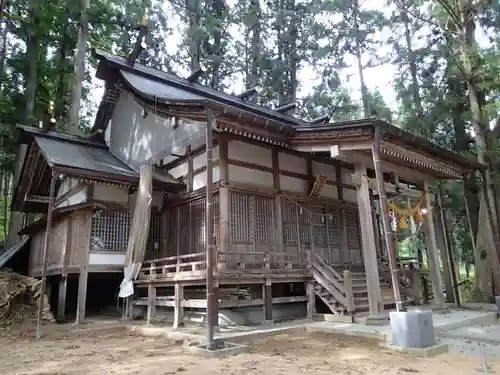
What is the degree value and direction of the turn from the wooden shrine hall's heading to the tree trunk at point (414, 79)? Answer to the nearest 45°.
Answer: approximately 90° to its left

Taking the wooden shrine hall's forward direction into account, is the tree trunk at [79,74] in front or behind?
behind

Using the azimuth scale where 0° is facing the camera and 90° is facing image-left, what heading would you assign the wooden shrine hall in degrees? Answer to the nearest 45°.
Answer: approximately 315°

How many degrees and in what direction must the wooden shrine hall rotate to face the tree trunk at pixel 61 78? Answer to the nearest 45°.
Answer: approximately 180°

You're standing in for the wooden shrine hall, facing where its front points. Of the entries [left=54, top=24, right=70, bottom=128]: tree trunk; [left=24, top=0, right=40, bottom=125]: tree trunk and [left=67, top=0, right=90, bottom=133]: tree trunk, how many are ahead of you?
0

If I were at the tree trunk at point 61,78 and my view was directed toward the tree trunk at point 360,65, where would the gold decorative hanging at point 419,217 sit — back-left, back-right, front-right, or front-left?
front-right

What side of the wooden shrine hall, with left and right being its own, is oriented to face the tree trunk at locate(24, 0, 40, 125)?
back

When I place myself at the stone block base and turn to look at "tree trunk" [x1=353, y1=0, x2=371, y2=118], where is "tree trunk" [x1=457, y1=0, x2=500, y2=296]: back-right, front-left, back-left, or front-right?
front-right

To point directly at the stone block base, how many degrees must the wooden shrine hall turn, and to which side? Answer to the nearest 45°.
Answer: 0° — it already faces it

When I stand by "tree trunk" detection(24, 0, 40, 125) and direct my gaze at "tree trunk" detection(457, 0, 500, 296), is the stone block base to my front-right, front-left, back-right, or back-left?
front-right
